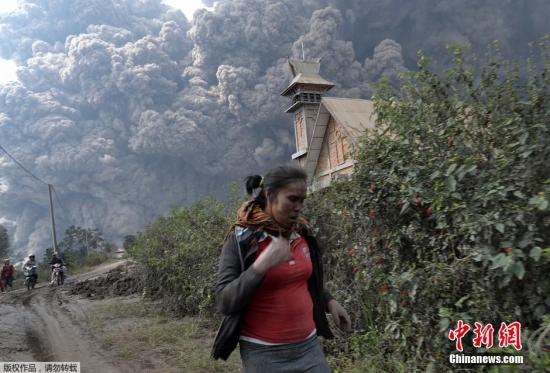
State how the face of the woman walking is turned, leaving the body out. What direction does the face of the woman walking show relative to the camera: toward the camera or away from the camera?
toward the camera

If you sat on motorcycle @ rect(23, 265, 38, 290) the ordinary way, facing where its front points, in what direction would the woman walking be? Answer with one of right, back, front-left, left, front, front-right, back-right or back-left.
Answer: front

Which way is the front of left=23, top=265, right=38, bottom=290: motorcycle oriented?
toward the camera

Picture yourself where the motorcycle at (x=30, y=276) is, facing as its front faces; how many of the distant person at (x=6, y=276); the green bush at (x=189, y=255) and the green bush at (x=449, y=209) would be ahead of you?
2

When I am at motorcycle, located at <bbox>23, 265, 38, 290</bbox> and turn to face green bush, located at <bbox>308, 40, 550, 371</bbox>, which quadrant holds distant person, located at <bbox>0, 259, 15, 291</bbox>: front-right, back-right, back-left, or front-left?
back-right

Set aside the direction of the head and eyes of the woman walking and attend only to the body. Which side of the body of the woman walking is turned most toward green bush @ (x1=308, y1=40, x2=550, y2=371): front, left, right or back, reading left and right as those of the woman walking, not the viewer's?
left

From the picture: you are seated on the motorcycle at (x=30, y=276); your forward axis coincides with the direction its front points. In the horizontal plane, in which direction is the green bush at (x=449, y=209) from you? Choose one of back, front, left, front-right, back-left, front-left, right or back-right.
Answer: front

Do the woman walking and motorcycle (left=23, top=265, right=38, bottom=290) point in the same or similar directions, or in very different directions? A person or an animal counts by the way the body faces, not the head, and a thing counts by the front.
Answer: same or similar directions

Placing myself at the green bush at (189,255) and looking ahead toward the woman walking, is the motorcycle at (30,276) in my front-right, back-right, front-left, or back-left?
back-right

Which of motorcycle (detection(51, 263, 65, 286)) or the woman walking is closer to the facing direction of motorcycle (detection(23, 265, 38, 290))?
the woman walking
